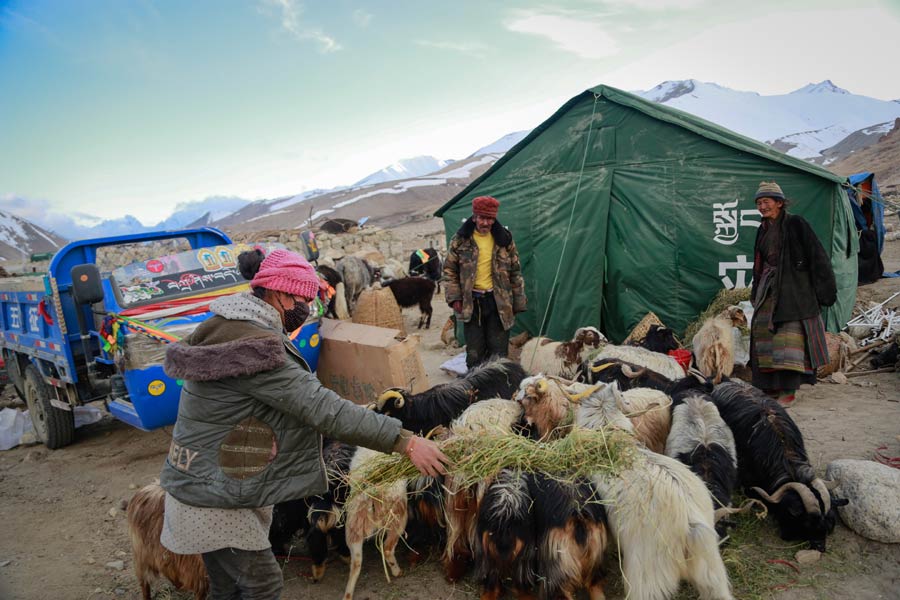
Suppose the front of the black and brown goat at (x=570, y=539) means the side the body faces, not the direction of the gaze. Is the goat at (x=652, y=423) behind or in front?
in front

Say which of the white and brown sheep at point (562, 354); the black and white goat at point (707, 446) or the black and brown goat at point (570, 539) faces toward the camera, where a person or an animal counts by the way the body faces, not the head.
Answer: the black and white goat at point (707, 446)

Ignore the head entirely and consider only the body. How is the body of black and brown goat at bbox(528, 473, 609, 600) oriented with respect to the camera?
away from the camera

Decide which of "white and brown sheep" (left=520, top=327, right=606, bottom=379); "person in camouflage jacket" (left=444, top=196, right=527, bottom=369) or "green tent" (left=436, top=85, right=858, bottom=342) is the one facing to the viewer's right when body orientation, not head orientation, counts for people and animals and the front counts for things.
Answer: the white and brown sheep

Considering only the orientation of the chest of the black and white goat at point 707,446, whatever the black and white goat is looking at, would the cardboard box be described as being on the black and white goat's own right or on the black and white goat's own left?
on the black and white goat's own right

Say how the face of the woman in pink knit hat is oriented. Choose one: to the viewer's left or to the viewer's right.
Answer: to the viewer's right

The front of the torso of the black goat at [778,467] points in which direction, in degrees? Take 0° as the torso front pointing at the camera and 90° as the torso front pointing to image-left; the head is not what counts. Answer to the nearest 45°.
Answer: approximately 315°

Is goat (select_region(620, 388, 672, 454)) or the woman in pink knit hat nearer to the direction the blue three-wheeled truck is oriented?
the goat

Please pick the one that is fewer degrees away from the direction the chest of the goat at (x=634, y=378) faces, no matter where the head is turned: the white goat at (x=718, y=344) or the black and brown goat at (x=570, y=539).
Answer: the black and brown goat

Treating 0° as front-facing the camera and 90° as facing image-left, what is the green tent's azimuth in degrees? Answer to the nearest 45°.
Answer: approximately 0°

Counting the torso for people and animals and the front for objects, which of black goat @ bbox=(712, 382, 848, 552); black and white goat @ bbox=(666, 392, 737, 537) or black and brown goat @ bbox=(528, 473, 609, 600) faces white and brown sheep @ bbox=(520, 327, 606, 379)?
black and brown goat @ bbox=(528, 473, 609, 600)

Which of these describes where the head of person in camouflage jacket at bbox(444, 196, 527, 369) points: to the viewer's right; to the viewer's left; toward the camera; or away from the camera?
toward the camera

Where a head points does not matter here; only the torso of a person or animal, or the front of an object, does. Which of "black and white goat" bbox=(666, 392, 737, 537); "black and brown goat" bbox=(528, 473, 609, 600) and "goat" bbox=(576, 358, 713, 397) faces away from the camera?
"black and brown goat" bbox=(528, 473, 609, 600)

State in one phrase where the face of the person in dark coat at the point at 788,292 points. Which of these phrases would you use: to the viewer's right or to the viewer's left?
to the viewer's left

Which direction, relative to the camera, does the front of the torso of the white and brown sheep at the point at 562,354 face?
to the viewer's right

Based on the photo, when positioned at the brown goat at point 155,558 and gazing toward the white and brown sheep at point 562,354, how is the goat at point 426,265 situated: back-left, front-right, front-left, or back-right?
front-left
